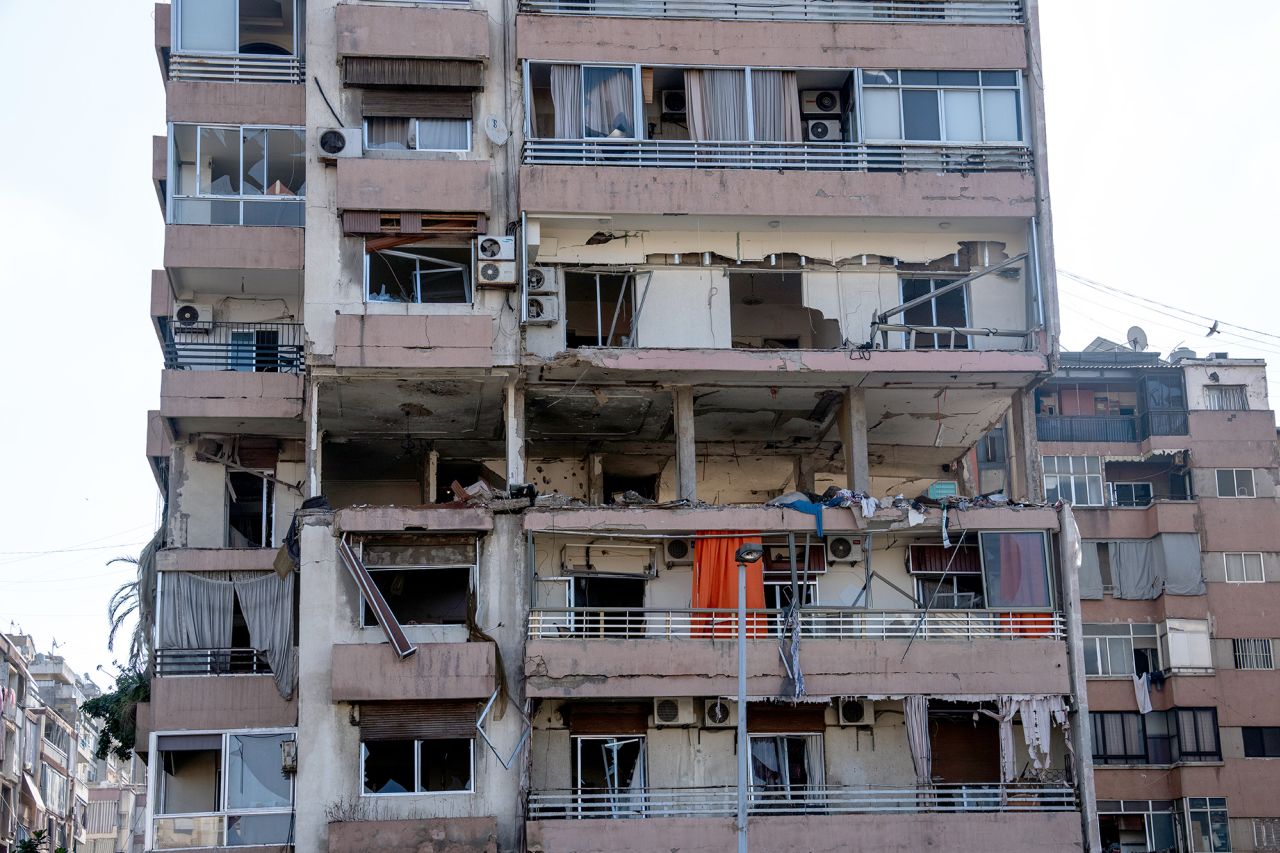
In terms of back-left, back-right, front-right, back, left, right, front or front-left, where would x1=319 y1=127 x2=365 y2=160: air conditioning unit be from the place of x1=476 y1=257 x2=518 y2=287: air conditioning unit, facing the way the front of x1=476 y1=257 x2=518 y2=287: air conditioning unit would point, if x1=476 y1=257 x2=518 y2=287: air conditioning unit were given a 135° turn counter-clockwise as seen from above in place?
back-left

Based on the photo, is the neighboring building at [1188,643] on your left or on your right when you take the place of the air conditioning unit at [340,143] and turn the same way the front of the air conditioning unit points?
on your left

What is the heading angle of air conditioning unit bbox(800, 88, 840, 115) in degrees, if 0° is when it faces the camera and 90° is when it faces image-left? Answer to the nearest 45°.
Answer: approximately 0°

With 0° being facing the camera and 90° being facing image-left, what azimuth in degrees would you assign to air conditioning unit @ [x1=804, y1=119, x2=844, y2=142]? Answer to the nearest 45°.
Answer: approximately 0°
